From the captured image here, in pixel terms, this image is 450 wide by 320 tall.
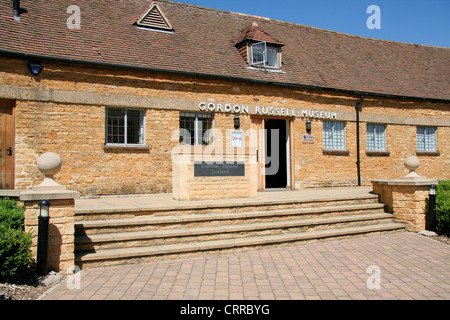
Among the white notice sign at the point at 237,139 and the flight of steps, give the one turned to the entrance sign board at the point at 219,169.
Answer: the white notice sign

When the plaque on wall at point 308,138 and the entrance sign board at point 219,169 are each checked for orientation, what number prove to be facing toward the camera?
2

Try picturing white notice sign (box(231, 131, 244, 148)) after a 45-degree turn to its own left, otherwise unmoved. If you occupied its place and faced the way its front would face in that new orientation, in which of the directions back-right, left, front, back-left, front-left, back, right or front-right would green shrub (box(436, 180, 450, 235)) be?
front

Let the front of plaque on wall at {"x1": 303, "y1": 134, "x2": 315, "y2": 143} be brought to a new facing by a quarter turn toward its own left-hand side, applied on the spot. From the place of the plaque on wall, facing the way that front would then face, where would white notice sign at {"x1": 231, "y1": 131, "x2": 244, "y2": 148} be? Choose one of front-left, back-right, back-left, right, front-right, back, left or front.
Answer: back-right

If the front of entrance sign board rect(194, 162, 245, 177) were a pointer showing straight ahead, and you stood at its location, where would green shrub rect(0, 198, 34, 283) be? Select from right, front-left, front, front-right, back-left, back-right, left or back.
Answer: front-right

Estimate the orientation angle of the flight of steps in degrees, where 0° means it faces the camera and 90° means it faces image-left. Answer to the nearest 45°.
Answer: approximately 315°

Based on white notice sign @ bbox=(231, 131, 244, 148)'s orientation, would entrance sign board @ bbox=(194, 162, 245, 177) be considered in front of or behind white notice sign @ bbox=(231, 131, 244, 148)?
in front

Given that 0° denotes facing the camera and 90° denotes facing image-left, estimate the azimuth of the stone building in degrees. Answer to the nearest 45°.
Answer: approximately 315°

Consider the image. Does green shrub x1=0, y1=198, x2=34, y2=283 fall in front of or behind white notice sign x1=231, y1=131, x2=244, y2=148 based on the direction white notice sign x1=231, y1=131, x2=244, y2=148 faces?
in front

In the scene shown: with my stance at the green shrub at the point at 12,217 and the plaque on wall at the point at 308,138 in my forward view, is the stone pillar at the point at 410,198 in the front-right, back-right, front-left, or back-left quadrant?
front-right

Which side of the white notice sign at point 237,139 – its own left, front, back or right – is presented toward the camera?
front

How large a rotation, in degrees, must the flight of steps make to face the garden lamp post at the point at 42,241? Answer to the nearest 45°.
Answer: approximately 90° to its right

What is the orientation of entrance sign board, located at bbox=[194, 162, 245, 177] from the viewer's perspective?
toward the camera

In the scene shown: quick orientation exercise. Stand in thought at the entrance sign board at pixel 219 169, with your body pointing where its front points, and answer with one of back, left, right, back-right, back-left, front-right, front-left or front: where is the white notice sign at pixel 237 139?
back
